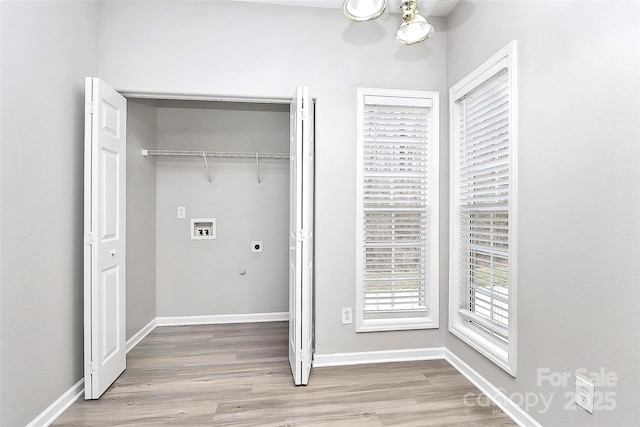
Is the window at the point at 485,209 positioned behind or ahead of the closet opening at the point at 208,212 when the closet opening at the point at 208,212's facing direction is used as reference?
ahead

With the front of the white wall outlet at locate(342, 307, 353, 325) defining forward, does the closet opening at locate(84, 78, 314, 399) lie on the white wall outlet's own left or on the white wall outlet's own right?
on the white wall outlet's own right

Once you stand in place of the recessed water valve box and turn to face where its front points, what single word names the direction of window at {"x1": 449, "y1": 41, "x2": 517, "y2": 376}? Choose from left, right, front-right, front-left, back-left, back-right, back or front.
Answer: front-left

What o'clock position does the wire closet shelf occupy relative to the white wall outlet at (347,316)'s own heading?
The wire closet shelf is roughly at 4 o'clock from the white wall outlet.

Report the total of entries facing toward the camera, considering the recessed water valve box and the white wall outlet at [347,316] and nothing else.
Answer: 2

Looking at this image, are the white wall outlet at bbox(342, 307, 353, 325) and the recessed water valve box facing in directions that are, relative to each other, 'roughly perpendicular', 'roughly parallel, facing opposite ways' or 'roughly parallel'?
roughly parallel

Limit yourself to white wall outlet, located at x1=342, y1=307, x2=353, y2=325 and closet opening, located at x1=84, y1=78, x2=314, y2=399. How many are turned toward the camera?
2

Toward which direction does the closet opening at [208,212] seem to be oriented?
toward the camera

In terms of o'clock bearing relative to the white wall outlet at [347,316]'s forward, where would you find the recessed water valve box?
The recessed water valve box is roughly at 4 o'clock from the white wall outlet.

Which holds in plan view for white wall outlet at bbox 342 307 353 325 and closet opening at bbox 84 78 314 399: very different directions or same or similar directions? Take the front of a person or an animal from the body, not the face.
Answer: same or similar directions

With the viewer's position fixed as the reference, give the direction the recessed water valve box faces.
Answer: facing the viewer

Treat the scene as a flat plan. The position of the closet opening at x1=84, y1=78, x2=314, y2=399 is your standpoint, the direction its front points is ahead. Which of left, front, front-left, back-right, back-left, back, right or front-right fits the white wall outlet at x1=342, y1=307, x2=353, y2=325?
front-left
